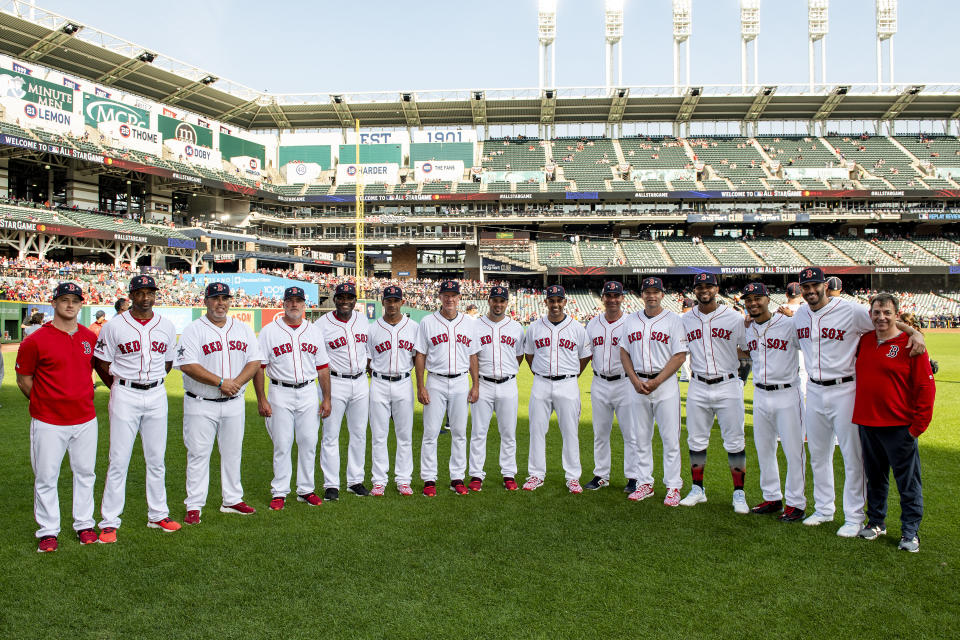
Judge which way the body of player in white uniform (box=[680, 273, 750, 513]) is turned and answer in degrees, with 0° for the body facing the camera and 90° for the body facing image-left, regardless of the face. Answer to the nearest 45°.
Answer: approximately 0°

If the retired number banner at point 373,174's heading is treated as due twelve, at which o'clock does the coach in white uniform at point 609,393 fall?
The coach in white uniform is roughly at 12 o'clock from the retired number banner.

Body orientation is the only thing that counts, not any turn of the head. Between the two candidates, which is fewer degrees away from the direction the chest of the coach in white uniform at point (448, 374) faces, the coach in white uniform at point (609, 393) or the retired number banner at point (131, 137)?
the coach in white uniform
